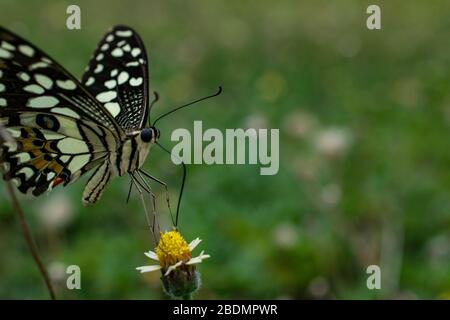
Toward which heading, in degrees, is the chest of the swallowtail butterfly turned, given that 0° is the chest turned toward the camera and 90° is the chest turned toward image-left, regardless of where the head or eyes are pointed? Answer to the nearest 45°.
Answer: approximately 270°

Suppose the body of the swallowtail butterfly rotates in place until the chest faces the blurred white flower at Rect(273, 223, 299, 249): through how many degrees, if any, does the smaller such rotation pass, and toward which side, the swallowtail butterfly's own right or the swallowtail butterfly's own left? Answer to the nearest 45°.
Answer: approximately 45° to the swallowtail butterfly's own left

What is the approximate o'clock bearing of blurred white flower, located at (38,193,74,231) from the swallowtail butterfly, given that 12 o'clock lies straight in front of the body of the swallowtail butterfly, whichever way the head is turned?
The blurred white flower is roughly at 9 o'clock from the swallowtail butterfly.

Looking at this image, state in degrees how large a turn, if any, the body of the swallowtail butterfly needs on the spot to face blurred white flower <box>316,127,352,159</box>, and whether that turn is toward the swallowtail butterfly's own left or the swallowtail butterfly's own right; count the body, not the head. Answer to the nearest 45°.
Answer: approximately 45° to the swallowtail butterfly's own left
